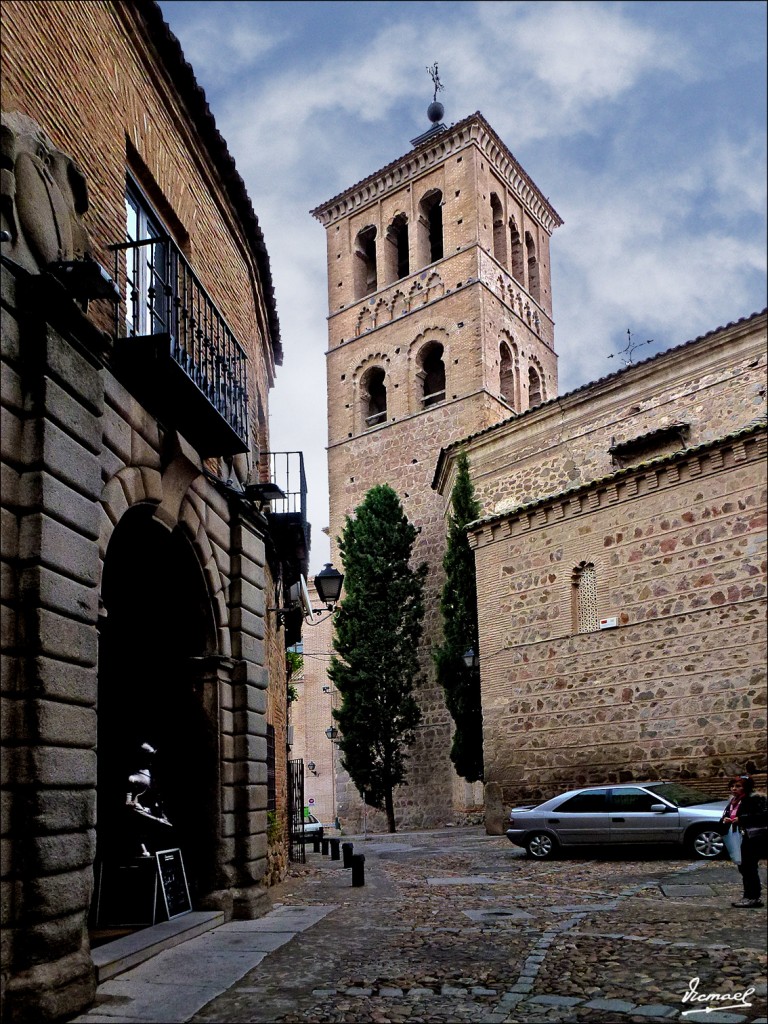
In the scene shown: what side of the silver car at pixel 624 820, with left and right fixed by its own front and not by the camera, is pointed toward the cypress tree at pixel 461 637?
left

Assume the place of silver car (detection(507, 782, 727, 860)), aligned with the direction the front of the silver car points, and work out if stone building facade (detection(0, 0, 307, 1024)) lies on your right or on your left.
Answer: on your right

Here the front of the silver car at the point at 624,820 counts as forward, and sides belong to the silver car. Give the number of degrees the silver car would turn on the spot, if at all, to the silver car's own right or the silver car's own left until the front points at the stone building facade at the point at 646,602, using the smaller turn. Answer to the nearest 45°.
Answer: approximately 90° to the silver car's own left

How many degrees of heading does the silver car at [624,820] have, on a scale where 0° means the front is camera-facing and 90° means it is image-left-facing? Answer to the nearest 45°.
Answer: approximately 270°

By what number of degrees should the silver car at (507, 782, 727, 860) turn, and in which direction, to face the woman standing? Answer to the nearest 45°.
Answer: approximately 90° to its right
